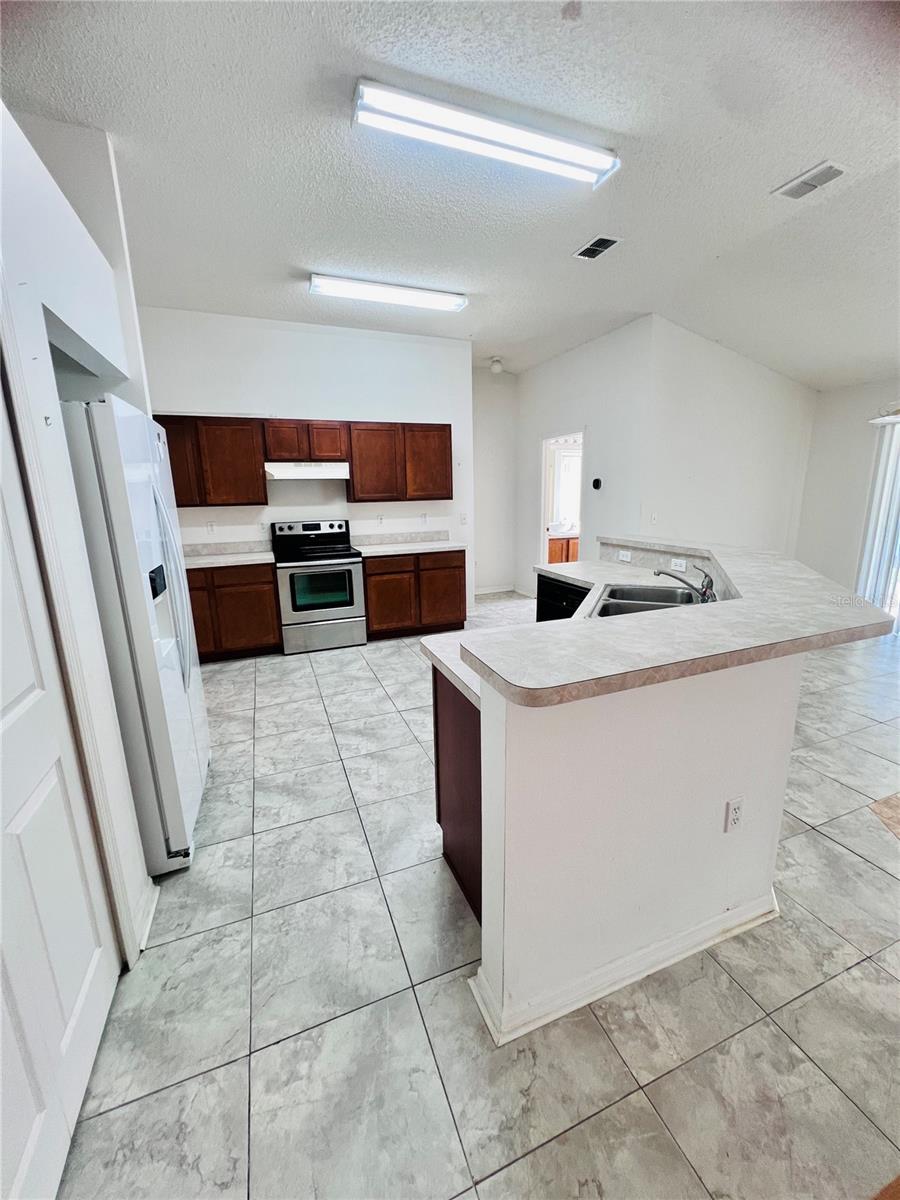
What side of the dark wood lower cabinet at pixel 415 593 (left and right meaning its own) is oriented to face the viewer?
front

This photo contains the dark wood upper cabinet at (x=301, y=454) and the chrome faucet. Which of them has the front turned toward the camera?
the dark wood upper cabinet

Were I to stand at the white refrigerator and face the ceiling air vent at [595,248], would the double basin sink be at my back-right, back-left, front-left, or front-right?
front-right

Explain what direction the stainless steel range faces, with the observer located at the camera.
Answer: facing the viewer

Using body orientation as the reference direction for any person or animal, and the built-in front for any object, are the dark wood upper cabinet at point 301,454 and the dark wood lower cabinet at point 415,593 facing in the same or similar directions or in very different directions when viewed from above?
same or similar directions

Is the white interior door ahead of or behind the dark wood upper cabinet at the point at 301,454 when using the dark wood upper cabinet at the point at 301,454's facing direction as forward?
ahead

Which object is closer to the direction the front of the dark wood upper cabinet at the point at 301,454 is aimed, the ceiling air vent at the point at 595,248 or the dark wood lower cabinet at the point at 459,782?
the dark wood lower cabinet

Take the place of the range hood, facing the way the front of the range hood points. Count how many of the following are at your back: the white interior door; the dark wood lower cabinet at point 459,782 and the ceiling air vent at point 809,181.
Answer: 0

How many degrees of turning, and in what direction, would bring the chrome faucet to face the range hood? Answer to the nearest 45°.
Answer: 0° — it already faces it

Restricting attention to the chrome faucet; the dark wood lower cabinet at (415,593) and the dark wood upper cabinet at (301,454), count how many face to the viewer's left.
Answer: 1

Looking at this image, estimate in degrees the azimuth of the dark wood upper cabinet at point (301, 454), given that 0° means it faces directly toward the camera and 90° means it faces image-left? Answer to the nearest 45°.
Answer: approximately 0°

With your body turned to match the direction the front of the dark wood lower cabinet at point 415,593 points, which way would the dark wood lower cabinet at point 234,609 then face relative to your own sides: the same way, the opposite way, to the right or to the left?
the same way

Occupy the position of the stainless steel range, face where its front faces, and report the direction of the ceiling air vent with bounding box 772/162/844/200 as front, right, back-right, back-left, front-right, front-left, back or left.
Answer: front-left

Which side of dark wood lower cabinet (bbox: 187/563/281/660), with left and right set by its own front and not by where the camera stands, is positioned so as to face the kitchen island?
front

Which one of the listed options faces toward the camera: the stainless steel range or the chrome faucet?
the stainless steel range

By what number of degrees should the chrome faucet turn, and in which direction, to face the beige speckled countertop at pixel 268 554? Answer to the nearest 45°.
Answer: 0° — it already faces it

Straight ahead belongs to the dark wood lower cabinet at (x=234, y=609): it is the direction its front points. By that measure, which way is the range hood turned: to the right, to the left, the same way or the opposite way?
the same way

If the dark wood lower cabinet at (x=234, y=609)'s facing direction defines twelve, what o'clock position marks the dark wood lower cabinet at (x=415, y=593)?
the dark wood lower cabinet at (x=415, y=593) is roughly at 9 o'clock from the dark wood lower cabinet at (x=234, y=609).

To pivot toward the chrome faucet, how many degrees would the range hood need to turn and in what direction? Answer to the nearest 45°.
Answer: approximately 45° to its left
